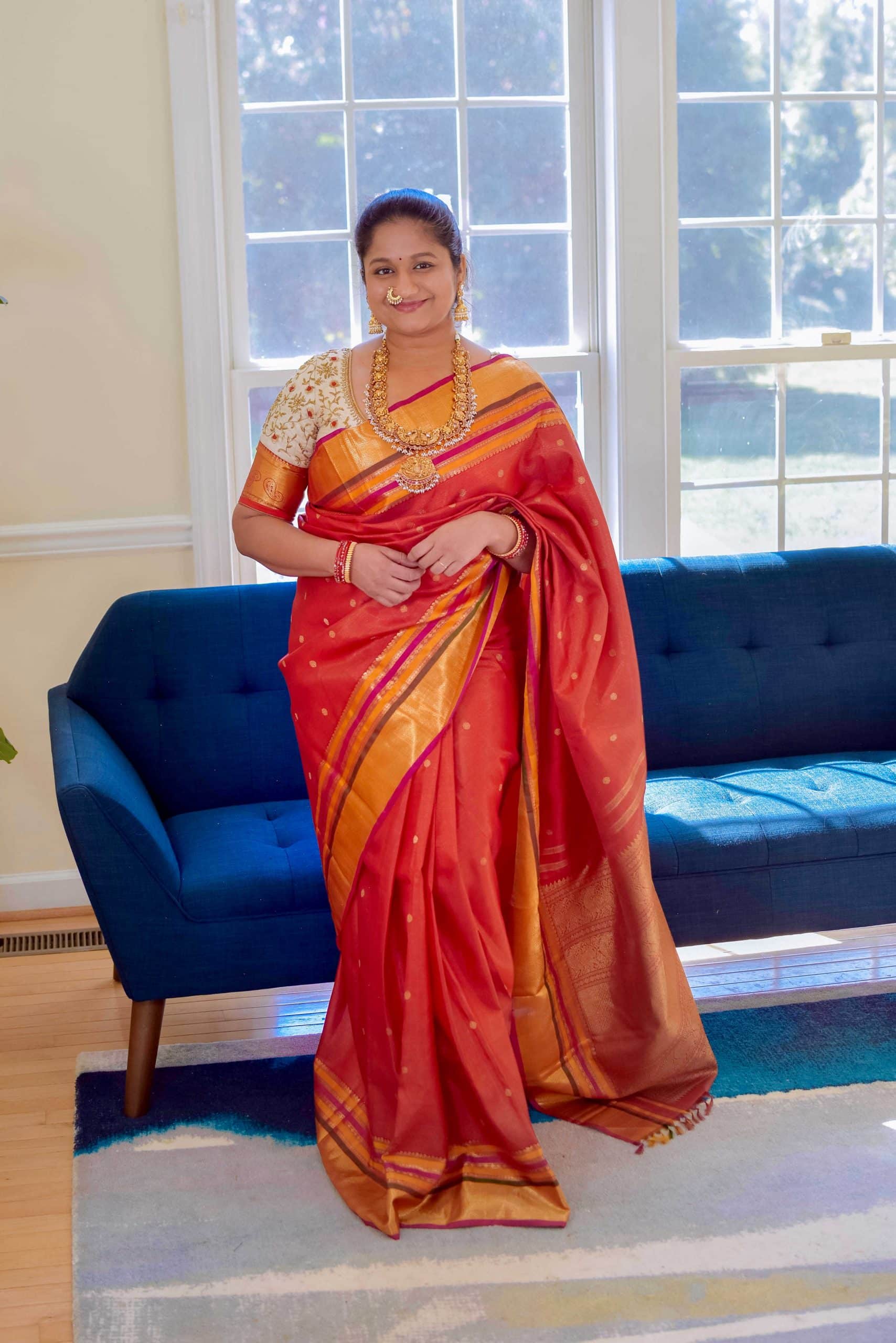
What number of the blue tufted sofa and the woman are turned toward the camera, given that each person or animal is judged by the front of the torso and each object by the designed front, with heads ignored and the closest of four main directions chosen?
2

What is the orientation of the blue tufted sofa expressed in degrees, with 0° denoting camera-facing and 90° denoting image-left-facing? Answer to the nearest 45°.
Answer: approximately 0°
